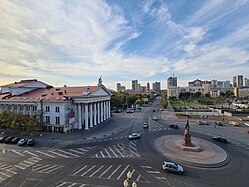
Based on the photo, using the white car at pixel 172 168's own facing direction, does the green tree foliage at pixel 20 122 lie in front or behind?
behind

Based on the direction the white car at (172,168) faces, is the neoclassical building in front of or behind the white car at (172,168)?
behind

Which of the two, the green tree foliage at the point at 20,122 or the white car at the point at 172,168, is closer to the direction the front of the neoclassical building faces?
the white car

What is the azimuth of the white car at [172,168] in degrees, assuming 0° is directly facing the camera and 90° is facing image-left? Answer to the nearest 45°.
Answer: approximately 315°

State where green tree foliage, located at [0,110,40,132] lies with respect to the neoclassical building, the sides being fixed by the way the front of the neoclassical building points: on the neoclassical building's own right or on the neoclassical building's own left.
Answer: on the neoclassical building's own right
